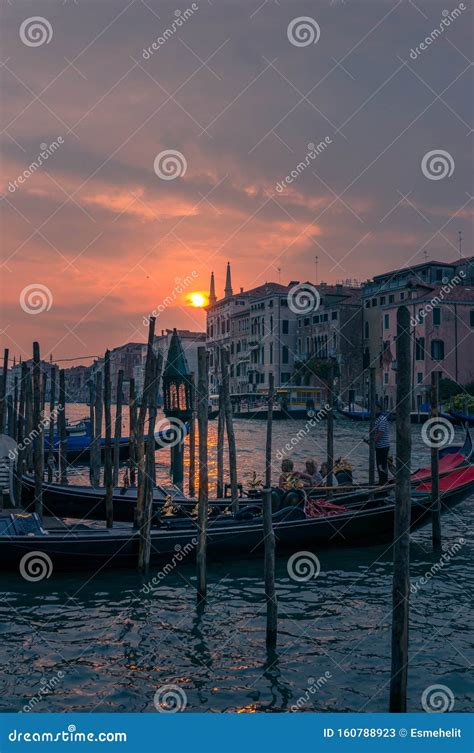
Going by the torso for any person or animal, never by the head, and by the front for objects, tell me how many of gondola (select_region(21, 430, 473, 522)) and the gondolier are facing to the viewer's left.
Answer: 2

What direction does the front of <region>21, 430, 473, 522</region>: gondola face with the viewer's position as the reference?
facing to the left of the viewer

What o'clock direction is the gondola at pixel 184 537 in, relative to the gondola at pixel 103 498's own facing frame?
the gondola at pixel 184 537 is roughly at 8 o'clock from the gondola at pixel 103 498.

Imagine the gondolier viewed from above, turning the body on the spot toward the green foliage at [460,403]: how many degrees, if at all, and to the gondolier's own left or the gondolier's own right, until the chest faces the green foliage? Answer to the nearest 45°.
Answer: approximately 90° to the gondolier's own right

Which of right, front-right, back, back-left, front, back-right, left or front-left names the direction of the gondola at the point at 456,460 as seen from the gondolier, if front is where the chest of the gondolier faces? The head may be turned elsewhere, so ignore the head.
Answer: back-right

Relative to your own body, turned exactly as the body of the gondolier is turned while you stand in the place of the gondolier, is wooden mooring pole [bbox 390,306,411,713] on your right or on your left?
on your left

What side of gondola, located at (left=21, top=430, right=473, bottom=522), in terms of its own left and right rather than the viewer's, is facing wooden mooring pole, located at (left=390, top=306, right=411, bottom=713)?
left

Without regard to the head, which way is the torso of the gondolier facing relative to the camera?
to the viewer's left

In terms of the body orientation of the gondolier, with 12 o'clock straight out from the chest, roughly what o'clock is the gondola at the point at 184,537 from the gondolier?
The gondola is roughly at 10 o'clock from the gondolier.

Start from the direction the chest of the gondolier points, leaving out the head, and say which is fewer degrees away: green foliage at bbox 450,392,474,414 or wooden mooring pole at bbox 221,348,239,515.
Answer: the wooden mooring pole
